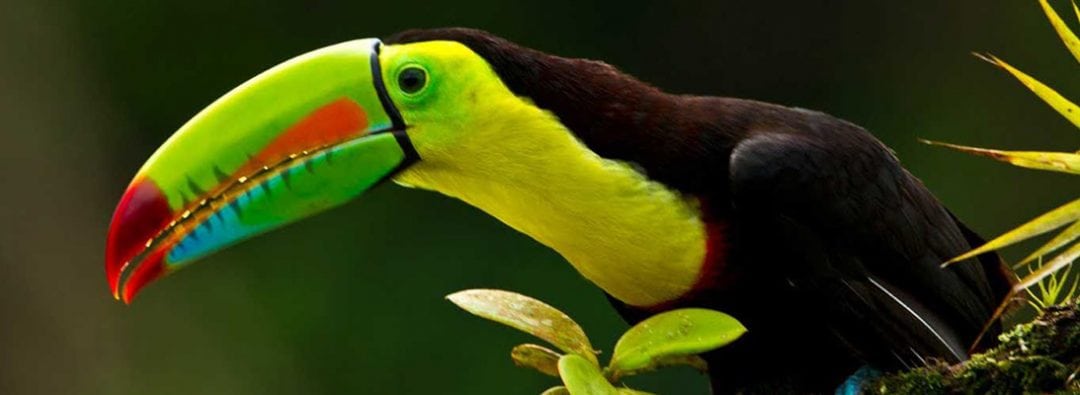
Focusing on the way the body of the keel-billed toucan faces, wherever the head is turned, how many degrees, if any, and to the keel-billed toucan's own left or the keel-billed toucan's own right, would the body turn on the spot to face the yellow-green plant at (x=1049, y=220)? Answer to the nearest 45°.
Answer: approximately 135° to the keel-billed toucan's own left

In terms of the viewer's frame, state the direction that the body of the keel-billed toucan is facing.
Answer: to the viewer's left
